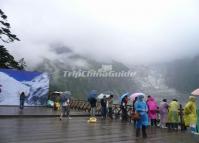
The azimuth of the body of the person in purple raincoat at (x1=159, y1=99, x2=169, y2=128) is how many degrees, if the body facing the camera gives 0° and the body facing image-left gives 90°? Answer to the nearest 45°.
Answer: approximately 180°

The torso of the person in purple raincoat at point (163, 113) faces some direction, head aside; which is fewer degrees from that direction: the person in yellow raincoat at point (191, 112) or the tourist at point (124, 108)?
the tourist

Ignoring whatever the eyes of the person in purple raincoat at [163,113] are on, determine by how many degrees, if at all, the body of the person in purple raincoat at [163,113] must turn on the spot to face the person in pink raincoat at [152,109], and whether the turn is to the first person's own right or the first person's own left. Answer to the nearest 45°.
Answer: approximately 90° to the first person's own left

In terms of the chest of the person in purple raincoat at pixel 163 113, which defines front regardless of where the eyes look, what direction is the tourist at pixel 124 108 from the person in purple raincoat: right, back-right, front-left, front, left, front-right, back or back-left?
front-left

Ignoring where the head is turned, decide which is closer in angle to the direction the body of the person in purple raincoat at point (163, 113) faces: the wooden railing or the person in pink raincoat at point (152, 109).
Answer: the wooden railing
